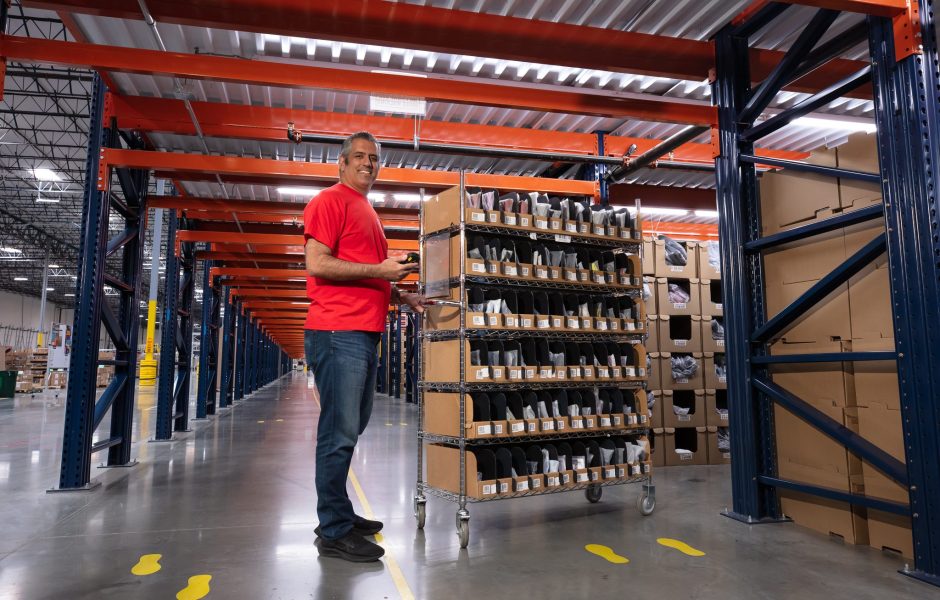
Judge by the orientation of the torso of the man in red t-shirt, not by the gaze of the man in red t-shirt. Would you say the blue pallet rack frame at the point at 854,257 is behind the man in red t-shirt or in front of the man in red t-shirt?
in front

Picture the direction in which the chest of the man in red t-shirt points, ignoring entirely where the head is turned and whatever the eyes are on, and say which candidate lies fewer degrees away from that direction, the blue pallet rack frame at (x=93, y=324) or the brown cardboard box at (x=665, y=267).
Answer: the brown cardboard box

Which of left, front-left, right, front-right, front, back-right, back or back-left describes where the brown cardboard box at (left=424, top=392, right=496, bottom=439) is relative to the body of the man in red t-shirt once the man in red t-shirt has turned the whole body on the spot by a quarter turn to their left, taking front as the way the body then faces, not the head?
front-right

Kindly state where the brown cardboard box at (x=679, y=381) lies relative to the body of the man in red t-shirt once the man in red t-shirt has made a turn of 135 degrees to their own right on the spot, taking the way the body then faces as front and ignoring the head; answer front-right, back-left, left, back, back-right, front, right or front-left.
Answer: back

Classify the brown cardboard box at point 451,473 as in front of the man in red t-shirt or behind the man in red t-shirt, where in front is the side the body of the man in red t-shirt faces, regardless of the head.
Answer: in front

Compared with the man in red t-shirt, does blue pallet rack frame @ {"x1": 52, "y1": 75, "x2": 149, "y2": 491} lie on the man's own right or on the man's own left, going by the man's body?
on the man's own left

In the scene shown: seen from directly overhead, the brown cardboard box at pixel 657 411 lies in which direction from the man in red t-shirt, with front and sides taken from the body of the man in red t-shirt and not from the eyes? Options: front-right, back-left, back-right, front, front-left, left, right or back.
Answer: front-left

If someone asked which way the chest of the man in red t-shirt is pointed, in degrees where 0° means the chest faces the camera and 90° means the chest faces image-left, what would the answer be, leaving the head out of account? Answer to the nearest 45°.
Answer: approximately 270°

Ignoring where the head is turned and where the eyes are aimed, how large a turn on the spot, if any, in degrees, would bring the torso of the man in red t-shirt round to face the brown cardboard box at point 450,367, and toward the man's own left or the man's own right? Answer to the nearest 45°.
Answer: approximately 45° to the man's own left

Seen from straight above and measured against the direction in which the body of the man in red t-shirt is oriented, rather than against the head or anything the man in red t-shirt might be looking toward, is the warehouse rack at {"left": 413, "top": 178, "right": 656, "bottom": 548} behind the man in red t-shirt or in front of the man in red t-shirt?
in front

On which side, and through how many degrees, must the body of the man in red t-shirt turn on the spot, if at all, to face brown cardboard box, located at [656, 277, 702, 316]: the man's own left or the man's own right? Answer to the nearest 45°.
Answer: approximately 45° to the man's own left

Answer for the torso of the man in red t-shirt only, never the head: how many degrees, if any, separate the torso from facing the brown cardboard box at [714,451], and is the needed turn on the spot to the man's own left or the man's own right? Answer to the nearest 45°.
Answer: approximately 45° to the man's own left

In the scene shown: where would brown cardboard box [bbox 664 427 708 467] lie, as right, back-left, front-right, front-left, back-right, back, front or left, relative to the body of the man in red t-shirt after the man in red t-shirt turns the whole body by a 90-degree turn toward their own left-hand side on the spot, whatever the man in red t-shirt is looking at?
front-right

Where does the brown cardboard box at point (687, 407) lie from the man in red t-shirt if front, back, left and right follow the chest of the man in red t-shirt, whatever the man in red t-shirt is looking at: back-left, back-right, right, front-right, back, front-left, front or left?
front-left
